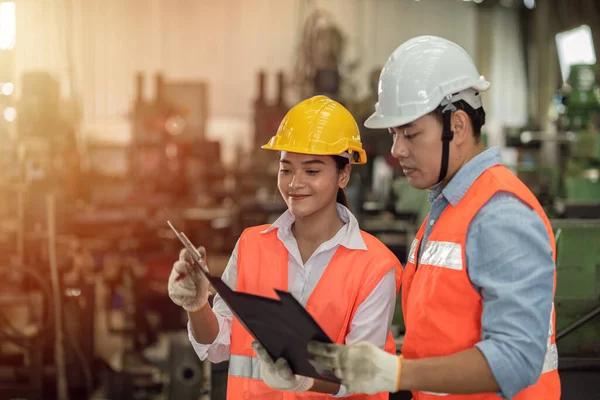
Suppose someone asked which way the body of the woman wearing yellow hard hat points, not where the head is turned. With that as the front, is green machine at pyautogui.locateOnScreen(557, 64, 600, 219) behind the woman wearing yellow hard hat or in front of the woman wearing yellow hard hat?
behind

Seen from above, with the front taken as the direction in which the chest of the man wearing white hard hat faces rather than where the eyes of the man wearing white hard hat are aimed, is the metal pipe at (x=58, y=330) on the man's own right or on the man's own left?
on the man's own right

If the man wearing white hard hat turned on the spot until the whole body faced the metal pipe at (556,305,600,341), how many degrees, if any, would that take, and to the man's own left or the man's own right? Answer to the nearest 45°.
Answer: approximately 135° to the man's own right

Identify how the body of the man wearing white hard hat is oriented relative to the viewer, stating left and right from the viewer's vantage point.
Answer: facing the viewer and to the left of the viewer

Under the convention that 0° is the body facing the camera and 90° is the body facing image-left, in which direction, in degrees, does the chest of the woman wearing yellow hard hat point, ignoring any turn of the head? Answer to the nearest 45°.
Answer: approximately 45°

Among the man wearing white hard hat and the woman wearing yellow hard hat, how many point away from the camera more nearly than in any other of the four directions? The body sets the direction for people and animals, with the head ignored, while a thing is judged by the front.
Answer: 0

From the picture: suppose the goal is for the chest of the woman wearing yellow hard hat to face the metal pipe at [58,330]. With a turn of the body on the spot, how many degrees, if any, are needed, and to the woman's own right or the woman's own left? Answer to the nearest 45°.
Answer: approximately 90° to the woman's own right
